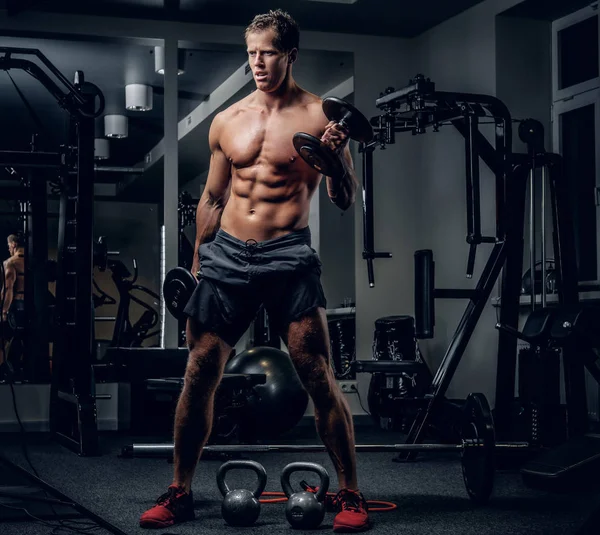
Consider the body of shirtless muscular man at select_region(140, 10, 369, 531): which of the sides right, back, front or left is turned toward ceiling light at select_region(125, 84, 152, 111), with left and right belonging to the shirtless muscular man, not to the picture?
back

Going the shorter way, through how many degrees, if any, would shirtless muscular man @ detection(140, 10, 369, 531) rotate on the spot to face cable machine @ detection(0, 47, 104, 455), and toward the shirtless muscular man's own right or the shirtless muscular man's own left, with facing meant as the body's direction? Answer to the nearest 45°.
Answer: approximately 135° to the shirtless muscular man's own right

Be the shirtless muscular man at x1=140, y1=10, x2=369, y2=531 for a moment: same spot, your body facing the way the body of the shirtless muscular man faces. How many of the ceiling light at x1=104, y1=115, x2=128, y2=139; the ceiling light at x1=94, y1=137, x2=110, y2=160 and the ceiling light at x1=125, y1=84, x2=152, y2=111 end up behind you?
3

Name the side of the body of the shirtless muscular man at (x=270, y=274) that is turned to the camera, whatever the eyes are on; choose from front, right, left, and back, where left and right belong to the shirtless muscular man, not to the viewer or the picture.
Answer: front

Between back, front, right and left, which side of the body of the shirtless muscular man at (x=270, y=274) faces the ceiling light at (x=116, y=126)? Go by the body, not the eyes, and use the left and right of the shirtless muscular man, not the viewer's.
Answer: back

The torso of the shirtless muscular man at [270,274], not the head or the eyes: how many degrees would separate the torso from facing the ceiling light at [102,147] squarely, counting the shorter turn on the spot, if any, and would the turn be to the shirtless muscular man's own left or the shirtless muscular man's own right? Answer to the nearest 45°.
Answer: approximately 180°

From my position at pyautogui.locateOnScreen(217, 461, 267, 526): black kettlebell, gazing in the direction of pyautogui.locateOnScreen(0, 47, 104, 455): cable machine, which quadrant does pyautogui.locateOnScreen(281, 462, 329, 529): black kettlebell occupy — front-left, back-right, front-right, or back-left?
back-right
